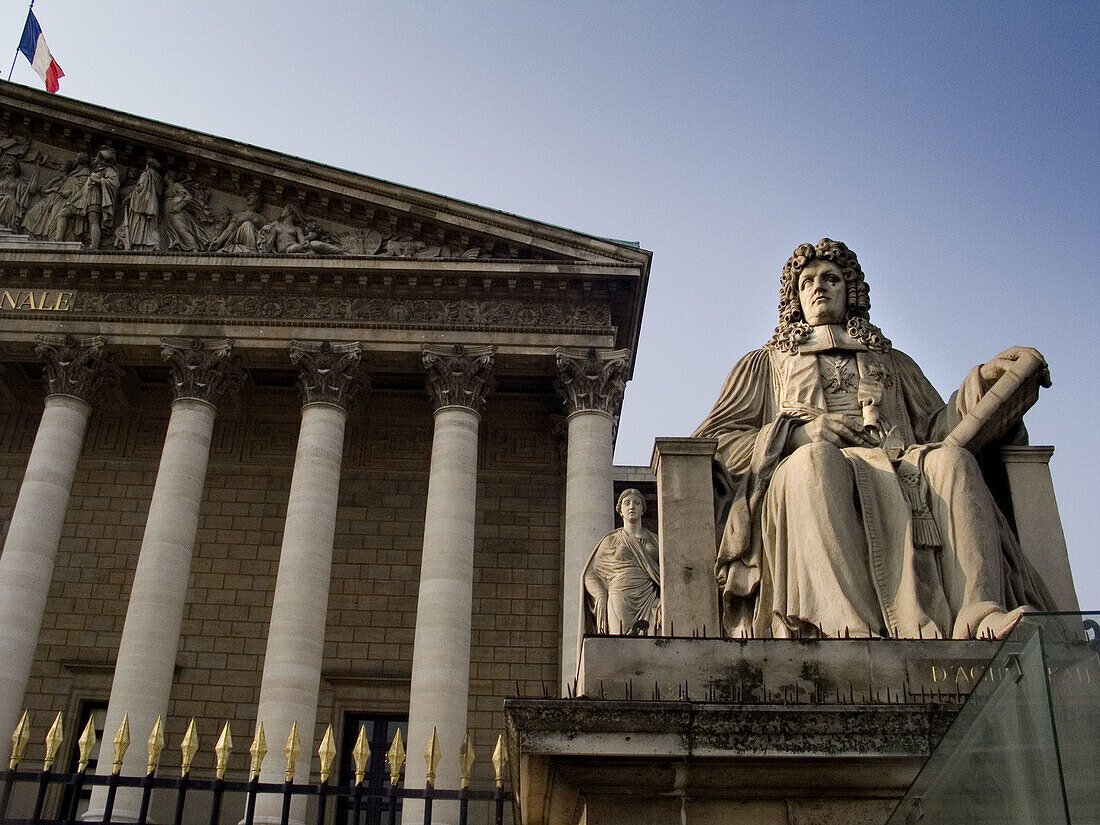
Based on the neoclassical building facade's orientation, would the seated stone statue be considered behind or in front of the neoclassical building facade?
in front

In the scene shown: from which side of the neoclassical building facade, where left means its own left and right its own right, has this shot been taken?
front

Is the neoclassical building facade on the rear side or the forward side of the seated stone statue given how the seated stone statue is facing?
on the rear side

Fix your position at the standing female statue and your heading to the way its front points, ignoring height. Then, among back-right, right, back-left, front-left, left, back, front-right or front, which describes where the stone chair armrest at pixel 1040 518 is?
front-left

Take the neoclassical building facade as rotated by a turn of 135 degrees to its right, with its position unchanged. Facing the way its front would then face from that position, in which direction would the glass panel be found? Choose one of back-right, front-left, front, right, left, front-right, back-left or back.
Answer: back-left

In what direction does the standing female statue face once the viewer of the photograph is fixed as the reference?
facing the viewer

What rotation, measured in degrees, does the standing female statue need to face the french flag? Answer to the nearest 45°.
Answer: approximately 135° to its right

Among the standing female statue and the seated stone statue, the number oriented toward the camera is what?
2

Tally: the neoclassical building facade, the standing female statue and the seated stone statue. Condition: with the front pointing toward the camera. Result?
3

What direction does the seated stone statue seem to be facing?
toward the camera

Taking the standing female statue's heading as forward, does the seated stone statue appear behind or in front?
in front

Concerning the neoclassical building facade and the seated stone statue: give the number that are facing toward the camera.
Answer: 2

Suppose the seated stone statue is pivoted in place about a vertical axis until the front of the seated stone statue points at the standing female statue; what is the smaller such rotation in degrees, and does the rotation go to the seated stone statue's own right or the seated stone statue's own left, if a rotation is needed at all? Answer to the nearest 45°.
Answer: approximately 135° to the seated stone statue's own right

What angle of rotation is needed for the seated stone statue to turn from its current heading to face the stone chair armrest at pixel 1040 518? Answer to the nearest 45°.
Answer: approximately 135° to its left
